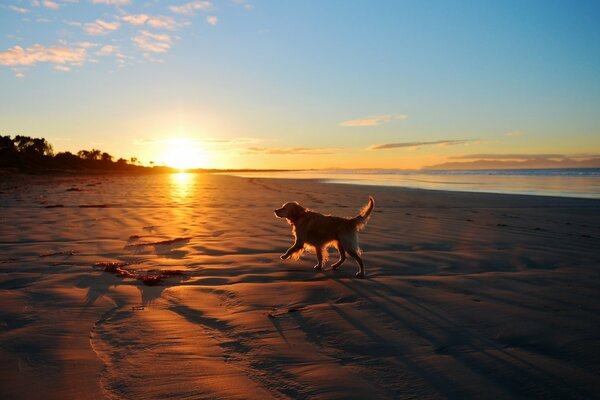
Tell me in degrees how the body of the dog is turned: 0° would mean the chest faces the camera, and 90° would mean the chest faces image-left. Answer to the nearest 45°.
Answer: approximately 90°

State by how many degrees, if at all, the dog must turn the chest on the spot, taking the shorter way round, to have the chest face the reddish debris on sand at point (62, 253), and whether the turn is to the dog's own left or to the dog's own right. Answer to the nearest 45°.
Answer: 0° — it already faces it
